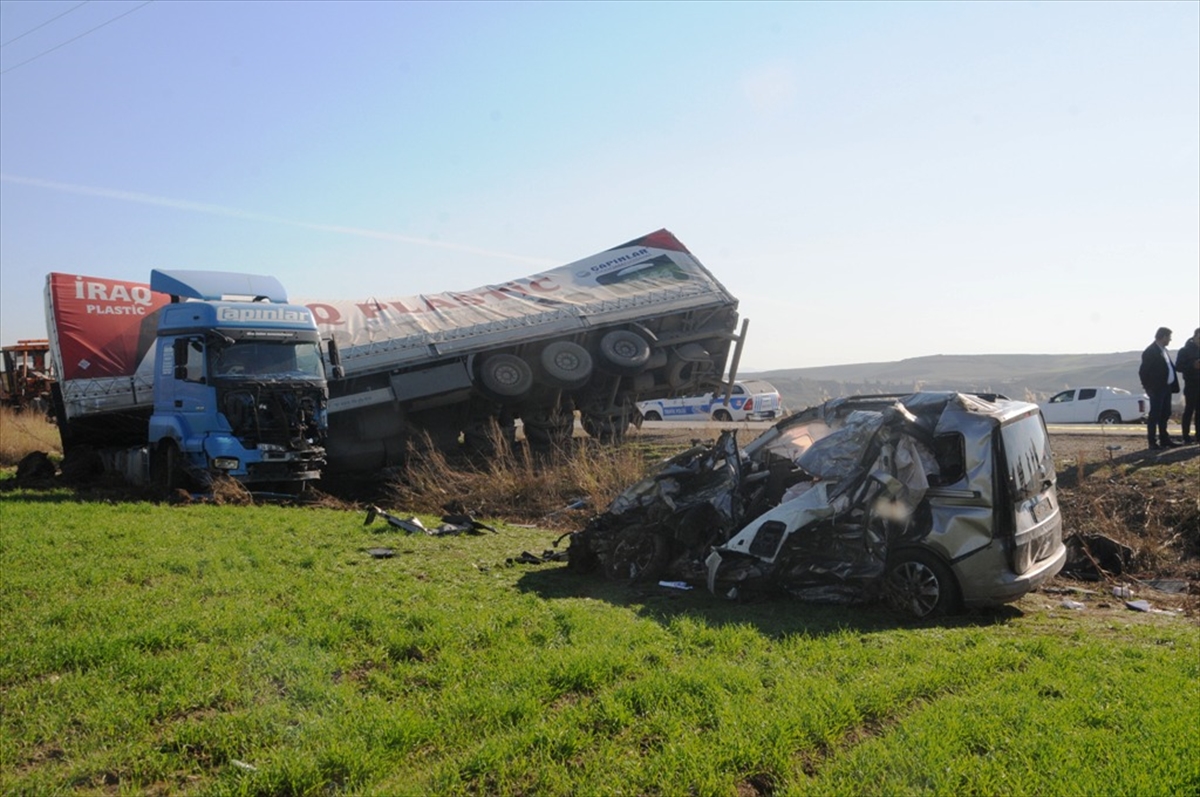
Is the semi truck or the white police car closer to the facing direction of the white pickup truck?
the white police car

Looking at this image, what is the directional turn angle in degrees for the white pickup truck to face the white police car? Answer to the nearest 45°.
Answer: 0° — it already faces it

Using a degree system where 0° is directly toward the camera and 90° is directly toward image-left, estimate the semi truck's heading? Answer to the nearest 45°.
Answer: approximately 315°

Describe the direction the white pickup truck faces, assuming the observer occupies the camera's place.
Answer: facing to the left of the viewer

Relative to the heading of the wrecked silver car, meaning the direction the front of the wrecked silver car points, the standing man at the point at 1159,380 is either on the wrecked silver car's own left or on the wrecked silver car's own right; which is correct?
on the wrecked silver car's own right

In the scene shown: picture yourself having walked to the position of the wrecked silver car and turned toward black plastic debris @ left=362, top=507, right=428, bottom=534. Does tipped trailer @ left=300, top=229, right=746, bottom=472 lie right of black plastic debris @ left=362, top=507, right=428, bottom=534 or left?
right

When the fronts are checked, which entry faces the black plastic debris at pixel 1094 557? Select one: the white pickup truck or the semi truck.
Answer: the semi truck

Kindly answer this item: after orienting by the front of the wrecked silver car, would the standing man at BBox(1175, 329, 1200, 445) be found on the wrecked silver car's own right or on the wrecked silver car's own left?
on the wrecked silver car's own right

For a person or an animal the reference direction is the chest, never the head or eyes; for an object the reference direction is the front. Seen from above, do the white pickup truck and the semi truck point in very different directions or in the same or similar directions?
very different directions

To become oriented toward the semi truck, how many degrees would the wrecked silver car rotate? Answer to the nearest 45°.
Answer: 0° — it already faces it
